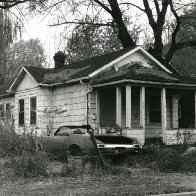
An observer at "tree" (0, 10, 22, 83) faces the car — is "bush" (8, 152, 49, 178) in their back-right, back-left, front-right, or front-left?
front-right

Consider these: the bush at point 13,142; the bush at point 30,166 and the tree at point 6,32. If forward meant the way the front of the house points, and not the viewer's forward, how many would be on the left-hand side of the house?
0

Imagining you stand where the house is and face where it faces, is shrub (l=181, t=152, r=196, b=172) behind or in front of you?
in front

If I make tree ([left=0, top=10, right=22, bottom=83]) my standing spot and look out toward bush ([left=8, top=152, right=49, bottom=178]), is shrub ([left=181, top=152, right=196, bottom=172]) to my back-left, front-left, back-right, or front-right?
front-left

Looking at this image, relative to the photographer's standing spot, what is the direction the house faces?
facing the viewer and to the right of the viewer

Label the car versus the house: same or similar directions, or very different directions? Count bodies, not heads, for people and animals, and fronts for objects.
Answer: very different directions

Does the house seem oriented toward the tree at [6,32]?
no
